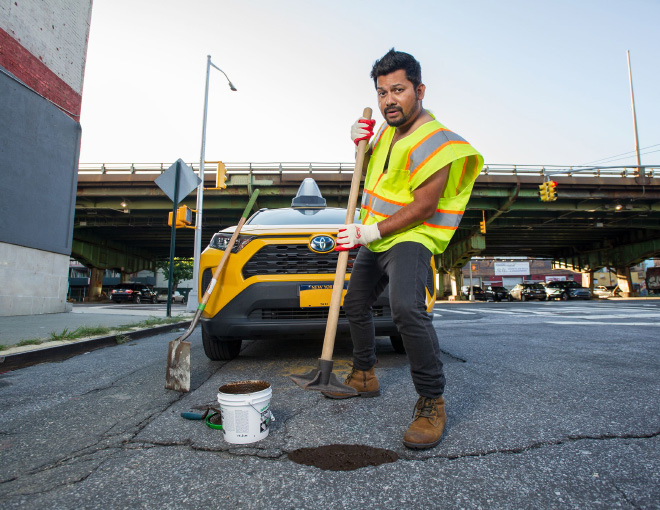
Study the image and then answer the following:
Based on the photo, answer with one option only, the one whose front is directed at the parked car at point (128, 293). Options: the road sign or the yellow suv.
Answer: the road sign

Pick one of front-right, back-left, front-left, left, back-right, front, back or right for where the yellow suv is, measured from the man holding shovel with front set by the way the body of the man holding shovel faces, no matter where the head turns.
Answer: right

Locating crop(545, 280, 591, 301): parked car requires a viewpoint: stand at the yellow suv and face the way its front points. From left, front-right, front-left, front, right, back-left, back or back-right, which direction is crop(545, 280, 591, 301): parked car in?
back-left

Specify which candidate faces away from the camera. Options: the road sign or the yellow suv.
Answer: the road sign

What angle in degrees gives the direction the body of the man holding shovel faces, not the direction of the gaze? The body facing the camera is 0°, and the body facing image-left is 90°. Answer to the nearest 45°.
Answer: approximately 45°

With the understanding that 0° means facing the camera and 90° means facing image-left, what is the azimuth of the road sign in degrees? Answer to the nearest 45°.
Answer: approximately 180°

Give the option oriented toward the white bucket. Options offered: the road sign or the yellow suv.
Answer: the yellow suv

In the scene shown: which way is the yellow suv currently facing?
toward the camera

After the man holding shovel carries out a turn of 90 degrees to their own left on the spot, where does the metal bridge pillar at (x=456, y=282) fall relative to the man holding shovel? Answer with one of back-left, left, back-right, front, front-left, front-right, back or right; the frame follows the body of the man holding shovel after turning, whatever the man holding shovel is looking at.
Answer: back-left

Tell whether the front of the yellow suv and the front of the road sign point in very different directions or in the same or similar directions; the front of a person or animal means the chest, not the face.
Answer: very different directions
